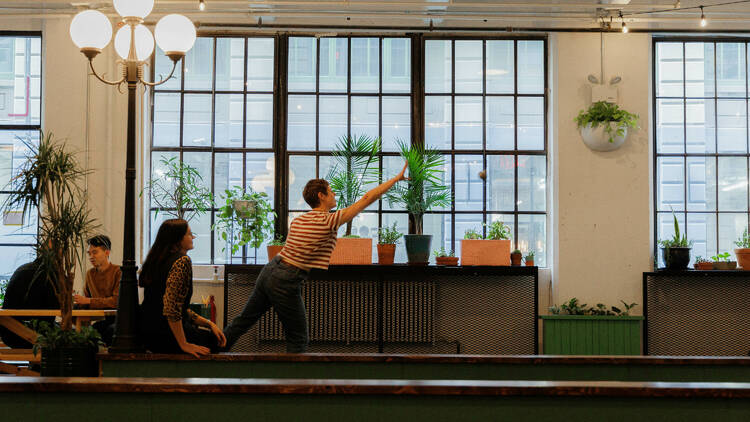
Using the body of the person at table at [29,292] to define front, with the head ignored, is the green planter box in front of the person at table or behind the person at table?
in front

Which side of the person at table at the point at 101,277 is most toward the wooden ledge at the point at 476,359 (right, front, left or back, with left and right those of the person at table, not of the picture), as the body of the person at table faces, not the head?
left

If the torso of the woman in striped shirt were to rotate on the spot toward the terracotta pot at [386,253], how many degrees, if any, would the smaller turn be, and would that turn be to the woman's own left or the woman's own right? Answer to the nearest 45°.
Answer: approximately 45° to the woman's own left

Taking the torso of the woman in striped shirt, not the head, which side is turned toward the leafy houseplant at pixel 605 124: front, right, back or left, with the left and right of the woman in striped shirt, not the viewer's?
front

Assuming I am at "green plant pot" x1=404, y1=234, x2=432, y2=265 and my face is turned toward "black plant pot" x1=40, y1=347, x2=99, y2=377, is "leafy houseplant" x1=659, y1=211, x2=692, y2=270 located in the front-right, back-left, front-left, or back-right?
back-left

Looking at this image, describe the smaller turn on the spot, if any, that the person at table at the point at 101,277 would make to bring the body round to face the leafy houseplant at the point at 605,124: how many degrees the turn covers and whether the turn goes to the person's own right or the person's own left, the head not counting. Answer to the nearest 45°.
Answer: approximately 135° to the person's own left

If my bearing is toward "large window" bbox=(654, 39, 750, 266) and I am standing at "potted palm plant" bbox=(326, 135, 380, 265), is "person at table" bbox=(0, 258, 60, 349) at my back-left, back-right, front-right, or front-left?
back-right

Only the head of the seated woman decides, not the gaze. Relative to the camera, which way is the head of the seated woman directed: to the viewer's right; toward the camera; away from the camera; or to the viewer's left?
to the viewer's right
